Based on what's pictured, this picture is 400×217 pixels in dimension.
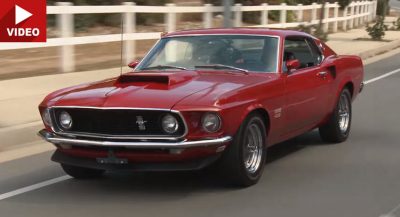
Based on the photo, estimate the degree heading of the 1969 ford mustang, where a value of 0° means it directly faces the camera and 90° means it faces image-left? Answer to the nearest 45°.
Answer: approximately 45°

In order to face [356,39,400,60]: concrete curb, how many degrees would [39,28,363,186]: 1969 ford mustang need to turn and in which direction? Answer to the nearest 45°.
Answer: approximately 135° to its right
